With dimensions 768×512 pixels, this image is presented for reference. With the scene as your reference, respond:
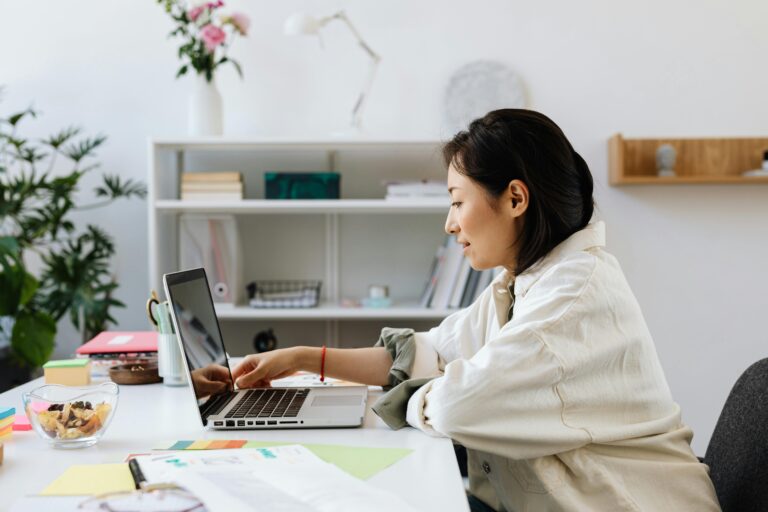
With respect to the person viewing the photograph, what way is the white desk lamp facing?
facing to the left of the viewer

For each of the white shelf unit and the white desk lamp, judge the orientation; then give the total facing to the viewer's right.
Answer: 0

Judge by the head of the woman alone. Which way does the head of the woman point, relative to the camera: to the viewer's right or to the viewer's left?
to the viewer's left

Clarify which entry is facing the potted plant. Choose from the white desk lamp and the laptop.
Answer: the white desk lamp

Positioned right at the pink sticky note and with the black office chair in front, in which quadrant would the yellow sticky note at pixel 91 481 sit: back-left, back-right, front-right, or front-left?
front-right

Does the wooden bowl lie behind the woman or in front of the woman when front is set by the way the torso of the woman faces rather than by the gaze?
in front

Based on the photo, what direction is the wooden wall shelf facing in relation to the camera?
toward the camera

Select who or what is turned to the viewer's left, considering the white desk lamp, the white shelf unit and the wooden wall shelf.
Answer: the white desk lamp

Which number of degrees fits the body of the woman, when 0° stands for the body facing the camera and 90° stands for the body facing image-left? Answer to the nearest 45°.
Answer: approximately 90°

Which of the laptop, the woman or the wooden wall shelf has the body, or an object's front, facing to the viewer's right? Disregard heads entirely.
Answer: the laptop

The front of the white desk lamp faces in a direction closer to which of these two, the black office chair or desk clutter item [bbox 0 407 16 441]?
the desk clutter item

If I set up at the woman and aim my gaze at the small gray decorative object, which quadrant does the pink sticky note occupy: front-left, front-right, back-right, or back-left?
back-left

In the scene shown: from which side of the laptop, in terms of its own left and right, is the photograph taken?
right

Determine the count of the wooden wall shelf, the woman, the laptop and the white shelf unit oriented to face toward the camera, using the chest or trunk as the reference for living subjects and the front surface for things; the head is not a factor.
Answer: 2

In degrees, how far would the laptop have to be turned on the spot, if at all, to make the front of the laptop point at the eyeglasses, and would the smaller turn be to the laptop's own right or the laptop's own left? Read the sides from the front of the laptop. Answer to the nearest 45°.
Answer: approximately 90° to the laptop's own right

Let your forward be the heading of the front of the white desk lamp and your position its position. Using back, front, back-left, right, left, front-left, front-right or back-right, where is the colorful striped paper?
left

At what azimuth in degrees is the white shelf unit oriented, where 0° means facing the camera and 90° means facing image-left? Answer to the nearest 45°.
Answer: approximately 0°

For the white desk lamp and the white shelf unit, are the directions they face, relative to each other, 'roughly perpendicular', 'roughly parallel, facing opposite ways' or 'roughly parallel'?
roughly perpendicular

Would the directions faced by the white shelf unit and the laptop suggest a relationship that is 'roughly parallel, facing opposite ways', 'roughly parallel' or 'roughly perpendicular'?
roughly perpendicular
